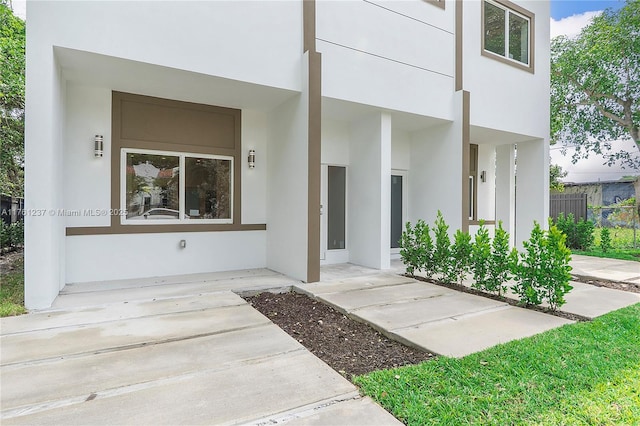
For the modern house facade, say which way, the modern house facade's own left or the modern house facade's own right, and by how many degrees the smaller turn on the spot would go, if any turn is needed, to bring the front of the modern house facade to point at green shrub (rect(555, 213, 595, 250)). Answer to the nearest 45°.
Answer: approximately 45° to the modern house facade's own left

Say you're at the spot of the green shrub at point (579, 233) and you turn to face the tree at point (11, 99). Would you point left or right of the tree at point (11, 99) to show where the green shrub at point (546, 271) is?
left

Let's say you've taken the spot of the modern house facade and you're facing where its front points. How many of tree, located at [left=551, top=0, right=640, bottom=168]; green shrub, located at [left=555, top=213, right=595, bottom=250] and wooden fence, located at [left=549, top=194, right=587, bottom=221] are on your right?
0

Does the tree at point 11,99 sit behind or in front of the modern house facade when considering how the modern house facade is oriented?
behind

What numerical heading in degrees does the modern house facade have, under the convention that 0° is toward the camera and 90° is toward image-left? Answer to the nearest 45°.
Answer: approximately 315°

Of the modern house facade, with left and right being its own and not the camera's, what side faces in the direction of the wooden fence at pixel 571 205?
left
